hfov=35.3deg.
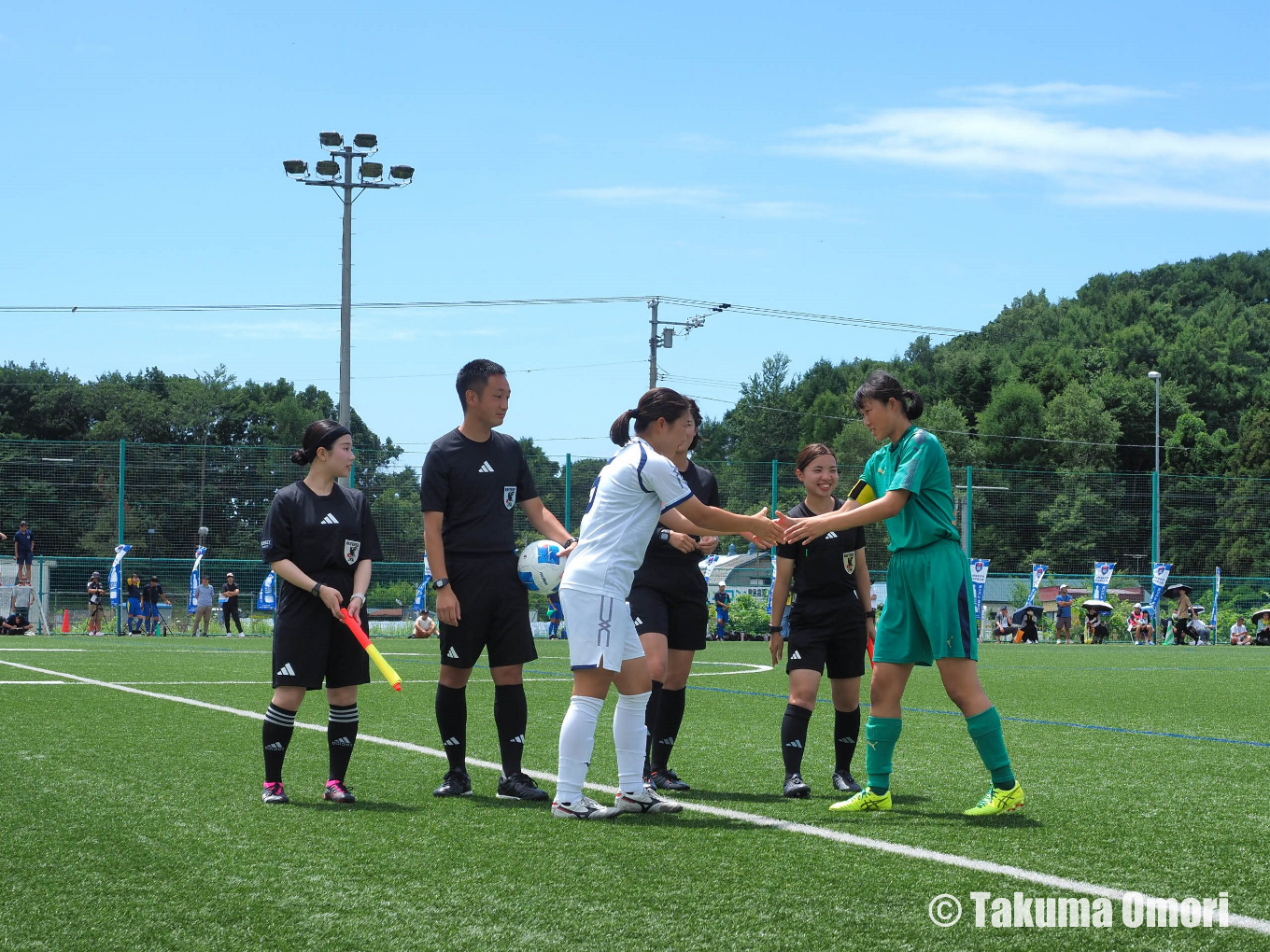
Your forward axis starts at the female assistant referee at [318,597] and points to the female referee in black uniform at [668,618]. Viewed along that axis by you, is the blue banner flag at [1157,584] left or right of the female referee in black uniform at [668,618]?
left

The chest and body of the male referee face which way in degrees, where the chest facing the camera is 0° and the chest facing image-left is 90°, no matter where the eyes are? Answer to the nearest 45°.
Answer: approximately 315°

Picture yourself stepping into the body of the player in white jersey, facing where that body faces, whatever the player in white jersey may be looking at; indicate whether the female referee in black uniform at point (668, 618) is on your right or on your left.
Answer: on your left

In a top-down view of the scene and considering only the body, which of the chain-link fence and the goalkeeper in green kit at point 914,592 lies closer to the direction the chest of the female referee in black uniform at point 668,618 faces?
the goalkeeper in green kit

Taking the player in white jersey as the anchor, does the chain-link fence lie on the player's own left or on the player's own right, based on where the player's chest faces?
on the player's own left

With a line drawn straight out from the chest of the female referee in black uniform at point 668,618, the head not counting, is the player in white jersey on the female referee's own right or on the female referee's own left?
on the female referee's own right

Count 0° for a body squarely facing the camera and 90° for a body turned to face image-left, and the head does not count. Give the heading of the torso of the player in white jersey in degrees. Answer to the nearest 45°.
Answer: approximately 270°

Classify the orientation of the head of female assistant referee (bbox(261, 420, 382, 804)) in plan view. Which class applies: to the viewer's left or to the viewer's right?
to the viewer's right

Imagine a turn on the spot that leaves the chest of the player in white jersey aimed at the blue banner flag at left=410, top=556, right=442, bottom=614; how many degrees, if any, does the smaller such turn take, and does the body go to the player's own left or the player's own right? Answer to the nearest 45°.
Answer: approximately 90° to the player's own left

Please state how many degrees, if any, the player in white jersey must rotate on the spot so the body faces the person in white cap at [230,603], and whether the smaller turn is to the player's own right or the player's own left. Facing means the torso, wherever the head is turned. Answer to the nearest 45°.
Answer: approximately 90° to the player's own left
